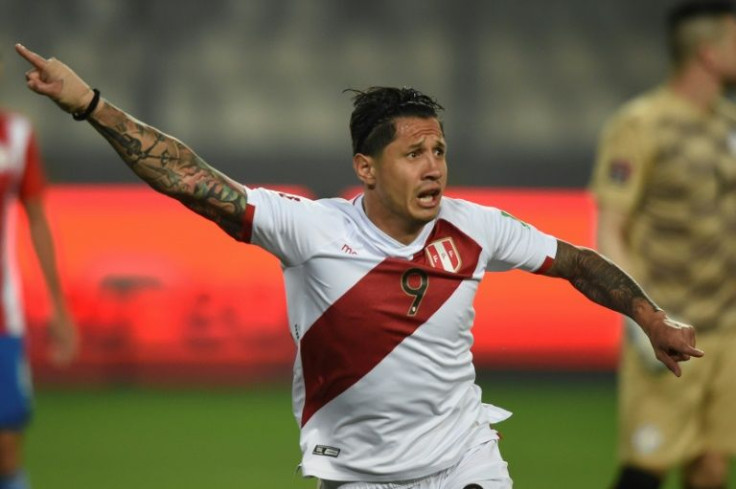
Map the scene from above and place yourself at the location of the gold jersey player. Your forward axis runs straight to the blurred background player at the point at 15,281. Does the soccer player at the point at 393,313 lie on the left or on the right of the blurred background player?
left
